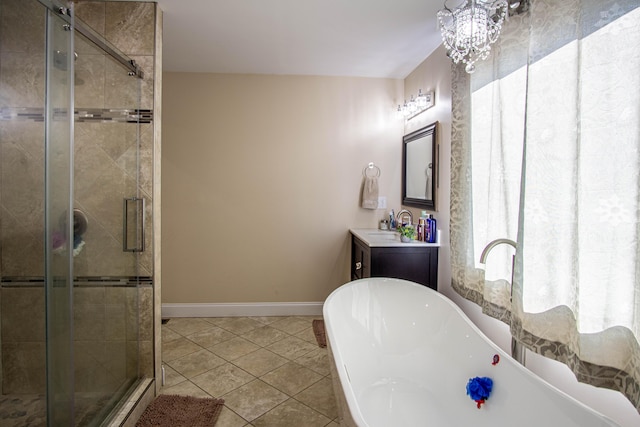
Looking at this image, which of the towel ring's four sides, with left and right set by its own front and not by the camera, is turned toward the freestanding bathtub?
front

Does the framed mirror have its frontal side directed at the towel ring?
no

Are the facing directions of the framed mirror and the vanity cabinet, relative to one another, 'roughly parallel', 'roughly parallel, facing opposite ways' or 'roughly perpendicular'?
roughly parallel

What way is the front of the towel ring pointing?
toward the camera

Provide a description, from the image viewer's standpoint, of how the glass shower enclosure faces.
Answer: facing the viewer and to the right of the viewer

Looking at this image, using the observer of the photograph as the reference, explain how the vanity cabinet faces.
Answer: facing the viewer and to the left of the viewer

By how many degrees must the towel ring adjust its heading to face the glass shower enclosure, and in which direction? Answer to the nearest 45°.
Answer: approximately 45° to its right

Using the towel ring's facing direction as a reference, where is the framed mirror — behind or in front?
in front

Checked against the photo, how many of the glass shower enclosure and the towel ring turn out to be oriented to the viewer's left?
0

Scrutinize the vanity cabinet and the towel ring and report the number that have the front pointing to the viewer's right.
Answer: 0

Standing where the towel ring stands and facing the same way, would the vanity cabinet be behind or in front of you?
in front

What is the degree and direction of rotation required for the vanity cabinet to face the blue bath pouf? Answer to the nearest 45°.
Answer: approximately 45° to its left

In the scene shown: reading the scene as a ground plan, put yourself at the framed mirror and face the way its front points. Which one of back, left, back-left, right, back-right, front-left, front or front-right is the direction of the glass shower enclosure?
front
